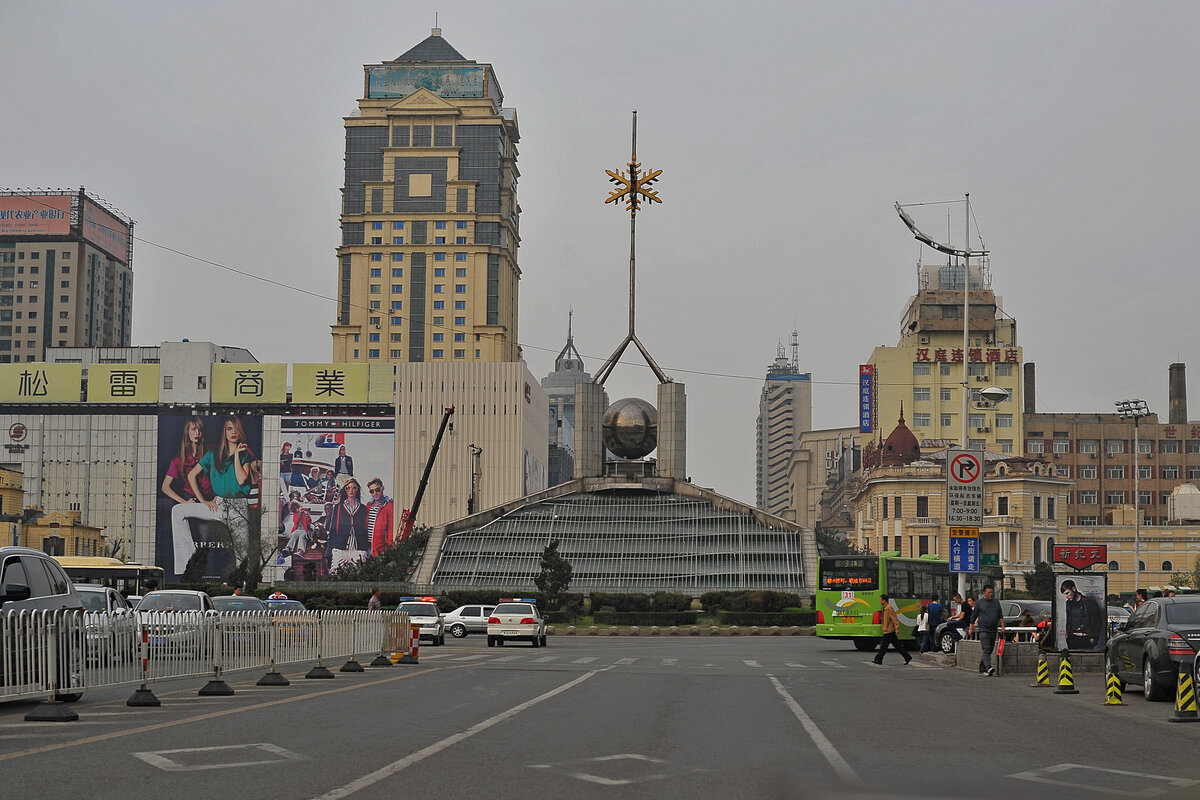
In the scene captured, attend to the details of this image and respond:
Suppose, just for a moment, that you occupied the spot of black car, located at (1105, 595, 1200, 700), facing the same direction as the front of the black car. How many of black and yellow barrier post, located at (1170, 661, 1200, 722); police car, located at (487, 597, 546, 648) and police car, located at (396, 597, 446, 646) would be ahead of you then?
2

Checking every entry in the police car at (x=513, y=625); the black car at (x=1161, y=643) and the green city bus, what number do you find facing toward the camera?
0

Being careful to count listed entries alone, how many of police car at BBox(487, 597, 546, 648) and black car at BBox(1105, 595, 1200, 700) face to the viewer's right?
0

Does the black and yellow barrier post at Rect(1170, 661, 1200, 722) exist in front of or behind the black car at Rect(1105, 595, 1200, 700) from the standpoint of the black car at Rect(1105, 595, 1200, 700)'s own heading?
behind

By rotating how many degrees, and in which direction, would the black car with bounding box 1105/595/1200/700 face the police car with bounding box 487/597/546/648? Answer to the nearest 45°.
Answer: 0° — it already faces it

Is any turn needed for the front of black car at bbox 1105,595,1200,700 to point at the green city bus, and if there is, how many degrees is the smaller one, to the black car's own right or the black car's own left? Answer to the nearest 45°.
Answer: approximately 45° to the black car's own right

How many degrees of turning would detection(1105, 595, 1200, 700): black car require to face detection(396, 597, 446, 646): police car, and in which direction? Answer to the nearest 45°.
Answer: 0° — it already faces it

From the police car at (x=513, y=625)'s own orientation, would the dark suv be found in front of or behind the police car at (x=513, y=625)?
behind

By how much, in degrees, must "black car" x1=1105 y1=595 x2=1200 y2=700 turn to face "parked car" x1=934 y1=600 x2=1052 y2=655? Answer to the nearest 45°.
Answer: approximately 45° to its right

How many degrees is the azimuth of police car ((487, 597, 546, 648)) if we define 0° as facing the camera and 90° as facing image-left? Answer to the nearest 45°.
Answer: approximately 180°

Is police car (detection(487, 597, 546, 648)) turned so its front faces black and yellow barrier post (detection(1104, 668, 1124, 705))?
no
